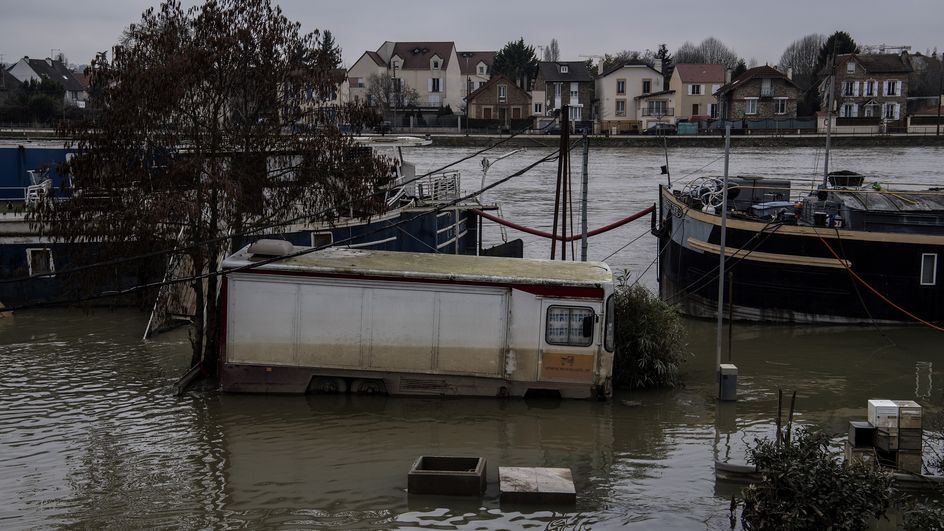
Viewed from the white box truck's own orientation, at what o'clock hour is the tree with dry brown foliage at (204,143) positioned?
The tree with dry brown foliage is roughly at 7 o'clock from the white box truck.

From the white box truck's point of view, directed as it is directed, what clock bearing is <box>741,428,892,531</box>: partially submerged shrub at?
The partially submerged shrub is roughly at 2 o'clock from the white box truck.

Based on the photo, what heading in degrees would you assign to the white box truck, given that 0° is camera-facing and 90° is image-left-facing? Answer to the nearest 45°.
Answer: approximately 270°

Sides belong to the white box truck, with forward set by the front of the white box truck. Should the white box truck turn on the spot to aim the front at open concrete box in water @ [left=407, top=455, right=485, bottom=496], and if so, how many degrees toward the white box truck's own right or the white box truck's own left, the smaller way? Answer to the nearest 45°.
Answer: approximately 90° to the white box truck's own right

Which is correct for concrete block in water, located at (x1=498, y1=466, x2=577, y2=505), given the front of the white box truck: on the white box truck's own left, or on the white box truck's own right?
on the white box truck's own right

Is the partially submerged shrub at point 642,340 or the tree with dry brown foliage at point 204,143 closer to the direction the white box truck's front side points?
the partially submerged shrub

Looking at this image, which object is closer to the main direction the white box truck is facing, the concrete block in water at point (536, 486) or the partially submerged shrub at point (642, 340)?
the partially submerged shrub

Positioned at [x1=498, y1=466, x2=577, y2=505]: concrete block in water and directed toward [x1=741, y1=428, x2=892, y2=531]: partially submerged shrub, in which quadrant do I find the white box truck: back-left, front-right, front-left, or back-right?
back-left

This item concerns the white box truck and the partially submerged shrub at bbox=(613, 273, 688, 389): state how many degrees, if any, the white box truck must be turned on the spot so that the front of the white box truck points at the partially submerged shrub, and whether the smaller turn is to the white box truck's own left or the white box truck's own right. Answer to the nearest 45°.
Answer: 0° — it already faces it
